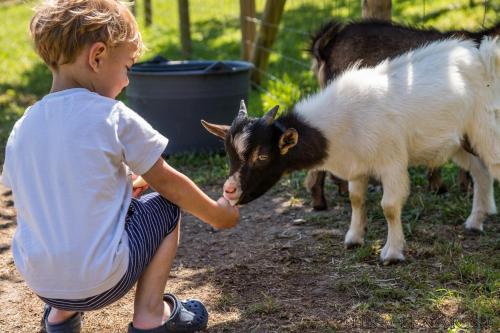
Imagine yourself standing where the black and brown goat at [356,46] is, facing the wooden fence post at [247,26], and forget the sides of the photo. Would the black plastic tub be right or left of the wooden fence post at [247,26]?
left

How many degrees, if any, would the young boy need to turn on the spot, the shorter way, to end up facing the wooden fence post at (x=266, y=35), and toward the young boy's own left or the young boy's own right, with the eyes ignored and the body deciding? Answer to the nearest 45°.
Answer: approximately 45° to the young boy's own left

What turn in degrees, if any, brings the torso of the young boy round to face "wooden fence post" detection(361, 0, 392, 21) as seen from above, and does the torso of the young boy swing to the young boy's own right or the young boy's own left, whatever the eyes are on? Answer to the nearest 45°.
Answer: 0° — they already face it

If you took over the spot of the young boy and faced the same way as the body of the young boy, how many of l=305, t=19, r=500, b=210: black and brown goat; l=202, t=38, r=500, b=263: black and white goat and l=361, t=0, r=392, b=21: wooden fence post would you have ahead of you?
3

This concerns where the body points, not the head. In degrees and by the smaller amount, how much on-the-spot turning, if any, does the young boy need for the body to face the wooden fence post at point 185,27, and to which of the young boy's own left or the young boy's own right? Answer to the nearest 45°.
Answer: approximately 45° to the young boy's own left

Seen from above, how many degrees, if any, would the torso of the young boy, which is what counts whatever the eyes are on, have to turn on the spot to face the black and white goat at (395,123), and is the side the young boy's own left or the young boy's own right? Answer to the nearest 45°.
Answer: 0° — they already face it

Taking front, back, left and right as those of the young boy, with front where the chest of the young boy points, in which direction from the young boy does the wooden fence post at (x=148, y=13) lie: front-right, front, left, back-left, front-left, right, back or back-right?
front-left

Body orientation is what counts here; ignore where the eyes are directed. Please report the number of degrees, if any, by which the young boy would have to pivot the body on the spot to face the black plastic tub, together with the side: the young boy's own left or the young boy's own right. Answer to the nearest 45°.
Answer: approximately 45° to the young boy's own left

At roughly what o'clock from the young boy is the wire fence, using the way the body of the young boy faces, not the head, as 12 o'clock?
The wire fence is roughly at 11 o'clock from the young boy.

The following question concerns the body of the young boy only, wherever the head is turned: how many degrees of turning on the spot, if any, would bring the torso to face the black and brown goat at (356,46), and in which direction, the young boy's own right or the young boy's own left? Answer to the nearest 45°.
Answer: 0° — they already face it

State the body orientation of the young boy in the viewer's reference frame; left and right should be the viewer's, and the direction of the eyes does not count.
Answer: facing away from the viewer and to the right of the viewer

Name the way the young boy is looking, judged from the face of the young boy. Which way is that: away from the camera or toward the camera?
away from the camera

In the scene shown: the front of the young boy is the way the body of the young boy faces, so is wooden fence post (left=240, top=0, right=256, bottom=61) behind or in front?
in front
